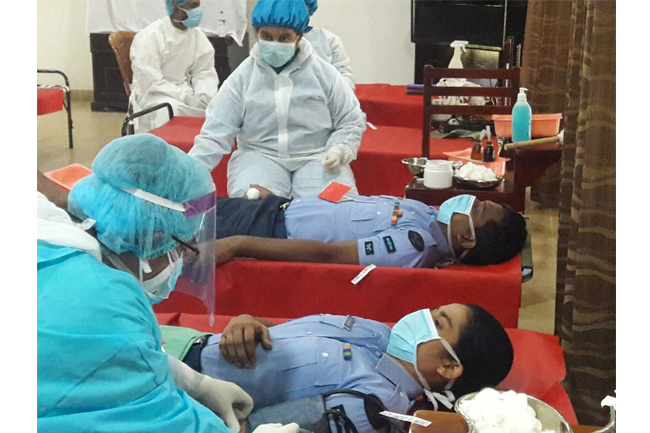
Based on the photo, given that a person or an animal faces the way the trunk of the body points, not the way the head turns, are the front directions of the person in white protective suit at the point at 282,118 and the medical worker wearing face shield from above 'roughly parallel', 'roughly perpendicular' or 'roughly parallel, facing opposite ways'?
roughly perpendicular

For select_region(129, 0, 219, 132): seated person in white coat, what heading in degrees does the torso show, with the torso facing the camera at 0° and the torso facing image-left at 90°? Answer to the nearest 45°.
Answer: approximately 315°

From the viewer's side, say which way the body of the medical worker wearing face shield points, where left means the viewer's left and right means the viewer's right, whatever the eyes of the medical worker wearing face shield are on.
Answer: facing to the right of the viewer

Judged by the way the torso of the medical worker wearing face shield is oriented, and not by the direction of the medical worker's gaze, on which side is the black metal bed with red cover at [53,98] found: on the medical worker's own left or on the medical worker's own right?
on the medical worker's own left

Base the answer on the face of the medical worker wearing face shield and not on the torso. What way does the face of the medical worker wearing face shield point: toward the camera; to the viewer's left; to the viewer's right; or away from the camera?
to the viewer's right

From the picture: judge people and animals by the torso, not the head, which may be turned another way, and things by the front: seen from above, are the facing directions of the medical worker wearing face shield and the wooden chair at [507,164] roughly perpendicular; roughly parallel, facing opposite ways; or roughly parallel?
roughly perpendicular

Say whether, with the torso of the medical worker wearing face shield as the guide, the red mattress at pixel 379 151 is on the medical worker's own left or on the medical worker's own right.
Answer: on the medical worker's own left
